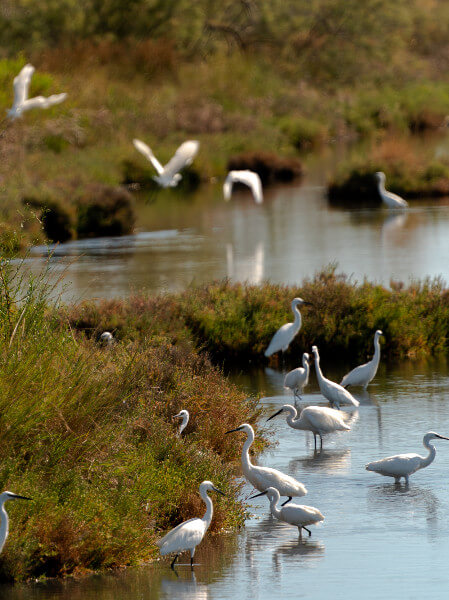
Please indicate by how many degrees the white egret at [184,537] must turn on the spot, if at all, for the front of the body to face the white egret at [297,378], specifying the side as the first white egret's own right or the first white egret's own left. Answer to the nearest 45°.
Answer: approximately 90° to the first white egret's own left

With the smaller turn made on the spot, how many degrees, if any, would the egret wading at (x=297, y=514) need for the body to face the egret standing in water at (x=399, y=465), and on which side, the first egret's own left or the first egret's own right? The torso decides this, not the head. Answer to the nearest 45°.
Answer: approximately 135° to the first egret's own right

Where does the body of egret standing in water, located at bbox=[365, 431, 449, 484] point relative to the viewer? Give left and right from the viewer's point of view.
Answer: facing to the right of the viewer

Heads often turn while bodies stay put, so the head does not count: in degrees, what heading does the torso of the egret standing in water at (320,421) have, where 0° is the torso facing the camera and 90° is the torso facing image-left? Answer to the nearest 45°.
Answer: approximately 90°

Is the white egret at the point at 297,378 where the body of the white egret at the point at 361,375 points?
no

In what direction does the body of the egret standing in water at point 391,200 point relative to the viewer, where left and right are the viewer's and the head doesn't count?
facing to the left of the viewer

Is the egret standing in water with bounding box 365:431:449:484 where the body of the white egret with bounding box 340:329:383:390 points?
no

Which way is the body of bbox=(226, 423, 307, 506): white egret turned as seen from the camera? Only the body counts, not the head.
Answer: to the viewer's left

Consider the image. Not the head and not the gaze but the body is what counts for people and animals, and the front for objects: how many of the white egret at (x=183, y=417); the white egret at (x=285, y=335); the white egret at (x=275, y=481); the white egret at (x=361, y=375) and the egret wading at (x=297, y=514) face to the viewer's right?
2

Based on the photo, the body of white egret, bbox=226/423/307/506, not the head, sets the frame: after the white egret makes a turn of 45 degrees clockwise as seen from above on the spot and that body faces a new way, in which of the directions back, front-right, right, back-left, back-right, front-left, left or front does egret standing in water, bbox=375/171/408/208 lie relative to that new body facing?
front-right

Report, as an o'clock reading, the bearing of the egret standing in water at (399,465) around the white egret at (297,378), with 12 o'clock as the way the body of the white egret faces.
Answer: The egret standing in water is roughly at 1 o'clock from the white egret.

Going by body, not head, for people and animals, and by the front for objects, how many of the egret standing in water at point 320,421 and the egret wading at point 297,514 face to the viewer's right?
0

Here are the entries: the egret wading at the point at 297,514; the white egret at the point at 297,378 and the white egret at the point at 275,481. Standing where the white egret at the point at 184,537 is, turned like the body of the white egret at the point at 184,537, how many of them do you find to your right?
0

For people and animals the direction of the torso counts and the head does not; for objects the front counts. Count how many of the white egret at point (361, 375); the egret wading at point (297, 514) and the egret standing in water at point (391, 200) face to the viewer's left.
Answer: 2

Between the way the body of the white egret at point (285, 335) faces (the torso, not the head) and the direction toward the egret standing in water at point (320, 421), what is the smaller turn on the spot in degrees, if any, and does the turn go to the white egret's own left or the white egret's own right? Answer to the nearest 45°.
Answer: approximately 90° to the white egret's own right

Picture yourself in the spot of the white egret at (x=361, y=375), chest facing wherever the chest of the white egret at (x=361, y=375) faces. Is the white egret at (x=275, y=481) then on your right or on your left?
on your right

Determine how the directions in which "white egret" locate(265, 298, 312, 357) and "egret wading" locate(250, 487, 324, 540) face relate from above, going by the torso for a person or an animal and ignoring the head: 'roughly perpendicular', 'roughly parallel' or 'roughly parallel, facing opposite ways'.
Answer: roughly parallel, facing opposite ways

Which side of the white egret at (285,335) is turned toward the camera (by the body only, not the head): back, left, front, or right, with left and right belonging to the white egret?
right

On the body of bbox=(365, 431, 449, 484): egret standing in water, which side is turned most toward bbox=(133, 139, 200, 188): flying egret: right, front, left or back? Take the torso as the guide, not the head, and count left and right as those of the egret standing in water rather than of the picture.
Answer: left
